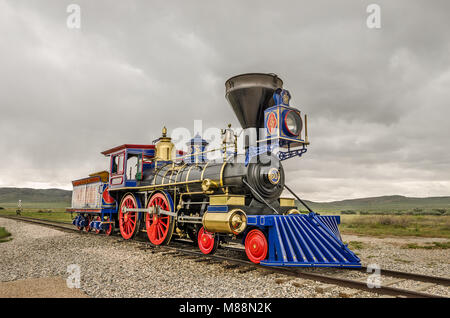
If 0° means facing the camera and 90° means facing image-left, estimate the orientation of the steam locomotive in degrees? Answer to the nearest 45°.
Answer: approximately 315°
